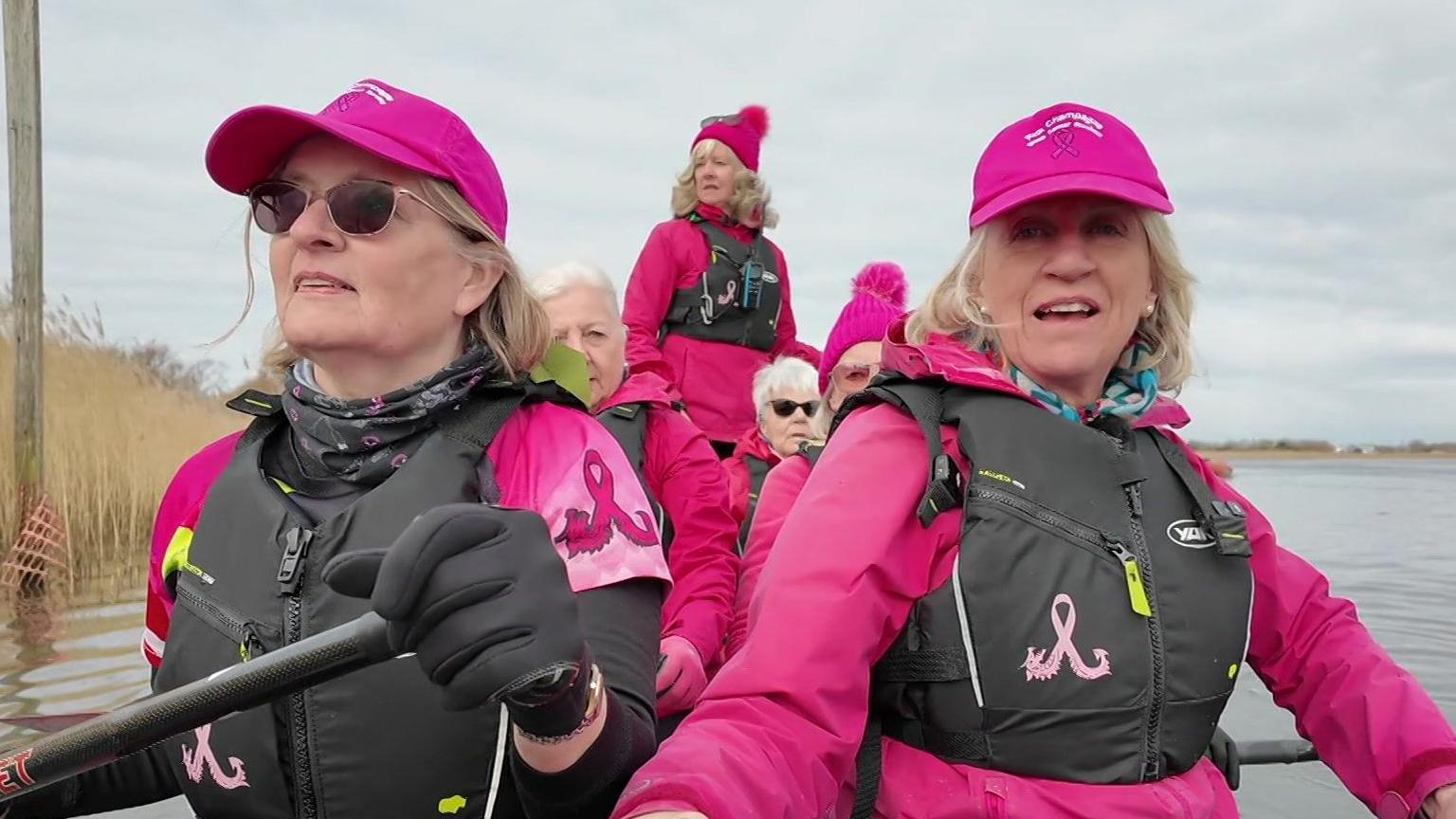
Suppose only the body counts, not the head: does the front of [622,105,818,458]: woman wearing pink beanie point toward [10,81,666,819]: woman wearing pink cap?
yes

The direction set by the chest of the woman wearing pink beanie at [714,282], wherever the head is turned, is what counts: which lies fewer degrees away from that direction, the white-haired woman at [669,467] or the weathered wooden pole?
the white-haired woman

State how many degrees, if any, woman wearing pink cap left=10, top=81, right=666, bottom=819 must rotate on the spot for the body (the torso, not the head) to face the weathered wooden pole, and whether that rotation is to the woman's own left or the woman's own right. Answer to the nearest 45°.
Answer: approximately 135° to the woman's own right

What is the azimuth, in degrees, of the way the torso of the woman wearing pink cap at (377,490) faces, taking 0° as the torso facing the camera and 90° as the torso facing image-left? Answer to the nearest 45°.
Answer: approximately 45°

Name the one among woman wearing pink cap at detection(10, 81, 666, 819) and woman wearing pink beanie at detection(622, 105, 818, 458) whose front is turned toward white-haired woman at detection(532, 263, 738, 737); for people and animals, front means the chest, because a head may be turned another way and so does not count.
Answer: the woman wearing pink beanie

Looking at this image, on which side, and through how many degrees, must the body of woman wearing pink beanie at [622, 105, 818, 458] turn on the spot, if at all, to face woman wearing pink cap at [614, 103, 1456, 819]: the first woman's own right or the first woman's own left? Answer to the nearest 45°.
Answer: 0° — they already face them

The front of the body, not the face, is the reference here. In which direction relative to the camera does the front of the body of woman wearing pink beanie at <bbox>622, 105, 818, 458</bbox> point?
toward the camera

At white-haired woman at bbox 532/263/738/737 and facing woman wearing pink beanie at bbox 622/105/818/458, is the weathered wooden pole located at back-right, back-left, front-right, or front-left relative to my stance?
front-left

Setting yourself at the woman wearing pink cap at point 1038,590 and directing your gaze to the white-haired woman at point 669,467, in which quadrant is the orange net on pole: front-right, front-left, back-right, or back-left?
front-left

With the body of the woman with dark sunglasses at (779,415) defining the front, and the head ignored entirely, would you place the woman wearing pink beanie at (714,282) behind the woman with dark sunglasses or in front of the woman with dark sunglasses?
behind

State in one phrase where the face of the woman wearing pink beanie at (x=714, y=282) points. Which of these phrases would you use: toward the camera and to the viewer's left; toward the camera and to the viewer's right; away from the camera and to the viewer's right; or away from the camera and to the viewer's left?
toward the camera and to the viewer's left

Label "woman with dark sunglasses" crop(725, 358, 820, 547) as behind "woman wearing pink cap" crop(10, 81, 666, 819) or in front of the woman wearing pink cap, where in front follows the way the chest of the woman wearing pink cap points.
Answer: behind

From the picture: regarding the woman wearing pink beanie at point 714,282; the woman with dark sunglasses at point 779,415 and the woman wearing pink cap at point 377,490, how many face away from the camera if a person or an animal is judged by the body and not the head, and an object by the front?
0

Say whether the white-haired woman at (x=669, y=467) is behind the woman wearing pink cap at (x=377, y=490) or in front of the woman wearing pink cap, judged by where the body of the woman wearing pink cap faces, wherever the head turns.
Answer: behind
